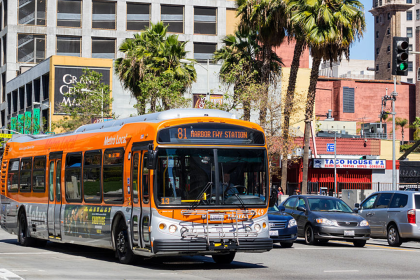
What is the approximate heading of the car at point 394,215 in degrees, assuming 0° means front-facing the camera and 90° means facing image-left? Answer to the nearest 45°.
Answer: approximately 135°

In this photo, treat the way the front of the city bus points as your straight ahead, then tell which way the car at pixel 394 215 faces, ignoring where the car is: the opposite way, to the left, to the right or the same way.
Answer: the opposite way

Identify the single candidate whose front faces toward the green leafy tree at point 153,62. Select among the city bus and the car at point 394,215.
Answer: the car

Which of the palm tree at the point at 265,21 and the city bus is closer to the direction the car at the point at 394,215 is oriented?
the palm tree

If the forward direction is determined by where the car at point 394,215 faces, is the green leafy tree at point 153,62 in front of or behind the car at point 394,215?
in front

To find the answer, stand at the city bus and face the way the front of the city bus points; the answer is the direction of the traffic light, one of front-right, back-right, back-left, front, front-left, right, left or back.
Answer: left

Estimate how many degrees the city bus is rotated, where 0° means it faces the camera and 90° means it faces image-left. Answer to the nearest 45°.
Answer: approximately 315°

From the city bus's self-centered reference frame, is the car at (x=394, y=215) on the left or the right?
on its left

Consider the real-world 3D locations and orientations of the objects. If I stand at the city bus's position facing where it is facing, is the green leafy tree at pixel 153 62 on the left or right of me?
on my left

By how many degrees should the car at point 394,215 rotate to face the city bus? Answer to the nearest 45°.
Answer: approximately 90° to its left
